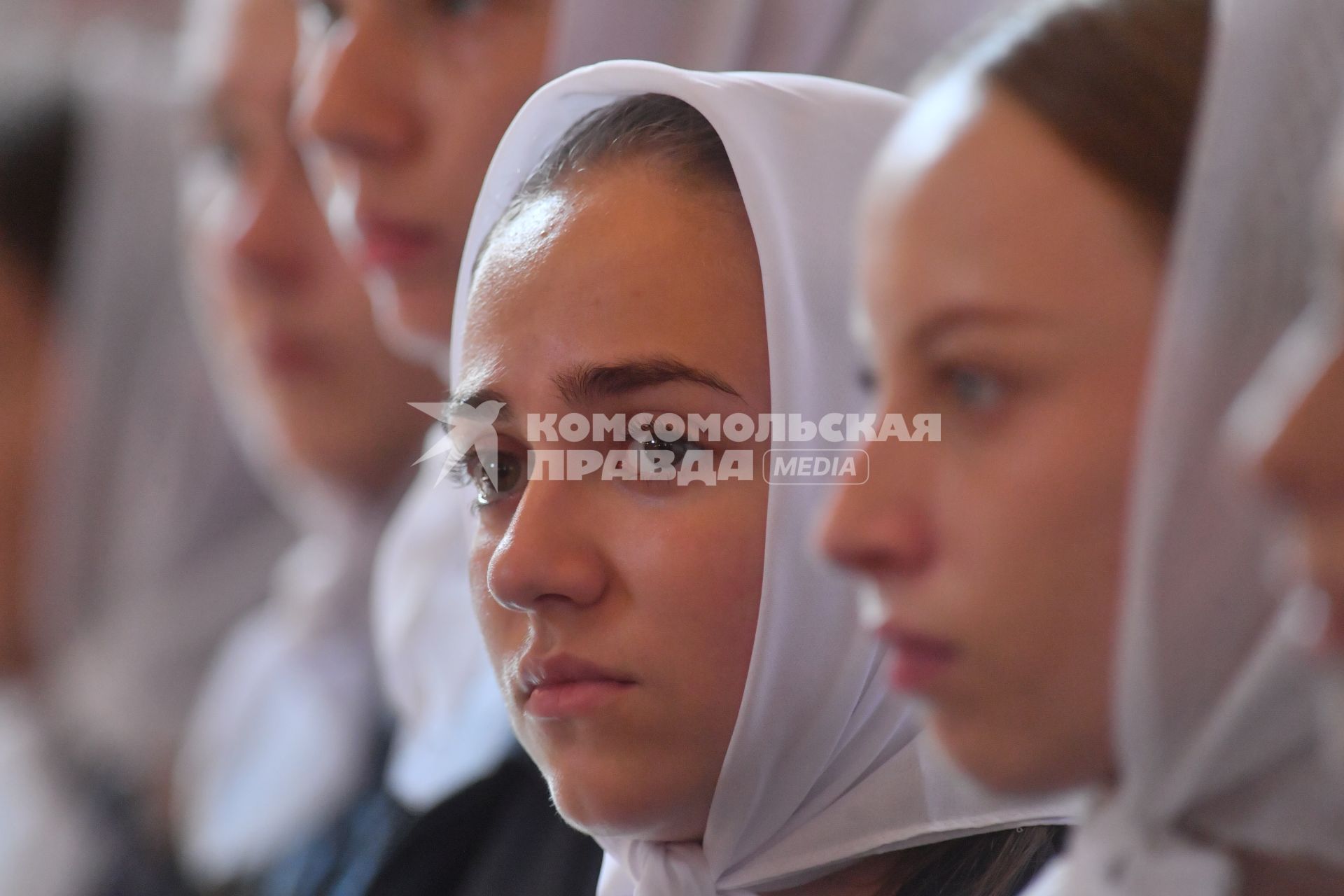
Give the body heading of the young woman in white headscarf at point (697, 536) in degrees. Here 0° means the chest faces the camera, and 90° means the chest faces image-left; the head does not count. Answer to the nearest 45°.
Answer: approximately 45°

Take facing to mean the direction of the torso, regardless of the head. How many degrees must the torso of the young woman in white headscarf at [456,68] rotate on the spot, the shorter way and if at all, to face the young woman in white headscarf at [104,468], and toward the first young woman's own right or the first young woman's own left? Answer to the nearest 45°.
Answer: approximately 90° to the first young woman's own right

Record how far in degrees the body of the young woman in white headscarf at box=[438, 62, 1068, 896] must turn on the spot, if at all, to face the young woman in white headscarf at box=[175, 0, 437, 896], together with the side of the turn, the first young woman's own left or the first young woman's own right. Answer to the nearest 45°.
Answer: approximately 90° to the first young woman's own right

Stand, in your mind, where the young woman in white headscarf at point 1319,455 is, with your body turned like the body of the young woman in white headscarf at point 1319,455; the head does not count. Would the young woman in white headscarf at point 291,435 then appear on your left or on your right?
on your right

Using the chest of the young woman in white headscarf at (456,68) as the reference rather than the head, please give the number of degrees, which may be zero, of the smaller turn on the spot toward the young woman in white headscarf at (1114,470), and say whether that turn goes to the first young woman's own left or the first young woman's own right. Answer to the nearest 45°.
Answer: approximately 90° to the first young woman's own left

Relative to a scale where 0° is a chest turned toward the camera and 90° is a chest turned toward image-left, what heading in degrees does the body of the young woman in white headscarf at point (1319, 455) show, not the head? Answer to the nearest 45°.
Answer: approximately 45°

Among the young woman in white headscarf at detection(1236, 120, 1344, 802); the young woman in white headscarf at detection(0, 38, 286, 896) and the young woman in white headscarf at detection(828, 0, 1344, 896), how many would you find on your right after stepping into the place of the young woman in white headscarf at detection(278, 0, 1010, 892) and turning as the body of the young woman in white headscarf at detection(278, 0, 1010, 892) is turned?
1
